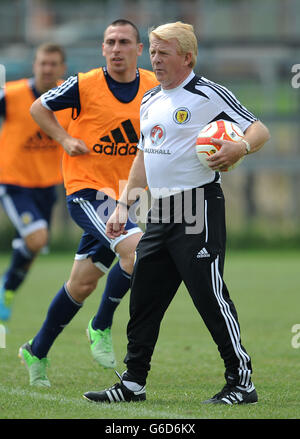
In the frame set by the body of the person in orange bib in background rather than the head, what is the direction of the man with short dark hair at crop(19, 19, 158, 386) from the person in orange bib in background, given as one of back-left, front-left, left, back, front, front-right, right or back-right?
front-right

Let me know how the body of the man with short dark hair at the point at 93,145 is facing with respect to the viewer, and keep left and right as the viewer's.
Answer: facing the viewer and to the right of the viewer

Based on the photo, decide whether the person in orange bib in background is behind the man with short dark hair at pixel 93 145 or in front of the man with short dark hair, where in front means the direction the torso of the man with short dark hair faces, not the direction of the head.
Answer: behind

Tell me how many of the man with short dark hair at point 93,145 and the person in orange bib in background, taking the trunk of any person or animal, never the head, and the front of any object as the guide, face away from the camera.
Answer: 0
